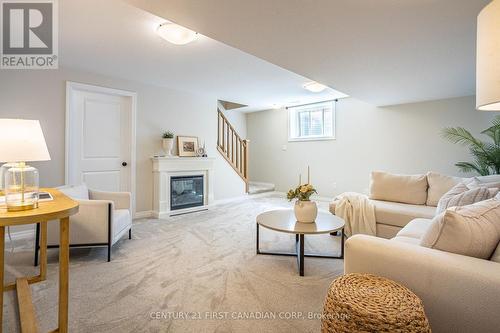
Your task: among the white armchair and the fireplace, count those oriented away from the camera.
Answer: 0

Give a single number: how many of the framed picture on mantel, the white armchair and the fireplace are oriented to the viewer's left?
0

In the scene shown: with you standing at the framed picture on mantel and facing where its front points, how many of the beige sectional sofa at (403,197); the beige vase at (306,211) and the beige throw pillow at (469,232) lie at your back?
0

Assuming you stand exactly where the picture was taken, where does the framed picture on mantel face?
facing the viewer and to the right of the viewer

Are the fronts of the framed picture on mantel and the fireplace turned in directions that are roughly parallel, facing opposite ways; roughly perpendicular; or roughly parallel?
roughly parallel

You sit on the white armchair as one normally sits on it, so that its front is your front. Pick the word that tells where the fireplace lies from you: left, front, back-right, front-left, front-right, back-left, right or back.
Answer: front-left

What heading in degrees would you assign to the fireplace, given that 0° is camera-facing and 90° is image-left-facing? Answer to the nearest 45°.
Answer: approximately 315°

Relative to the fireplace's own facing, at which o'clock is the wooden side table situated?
The wooden side table is roughly at 2 o'clock from the fireplace.

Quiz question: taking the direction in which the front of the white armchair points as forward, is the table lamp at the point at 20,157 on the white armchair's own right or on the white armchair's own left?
on the white armchair's own right

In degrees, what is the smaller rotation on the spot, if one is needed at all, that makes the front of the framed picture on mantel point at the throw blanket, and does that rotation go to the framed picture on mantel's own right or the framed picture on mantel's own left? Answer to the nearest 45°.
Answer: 0° — it already faces it

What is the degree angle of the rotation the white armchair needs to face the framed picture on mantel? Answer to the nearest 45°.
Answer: approximately 45° to its left

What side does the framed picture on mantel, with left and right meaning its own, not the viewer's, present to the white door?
right

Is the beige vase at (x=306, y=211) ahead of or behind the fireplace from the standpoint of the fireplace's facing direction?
ahead

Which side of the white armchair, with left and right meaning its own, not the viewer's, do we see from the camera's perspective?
right

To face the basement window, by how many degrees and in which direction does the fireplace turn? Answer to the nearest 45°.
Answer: approximately 45° to its left

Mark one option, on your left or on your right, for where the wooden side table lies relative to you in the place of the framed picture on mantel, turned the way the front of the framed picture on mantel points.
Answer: on your right
